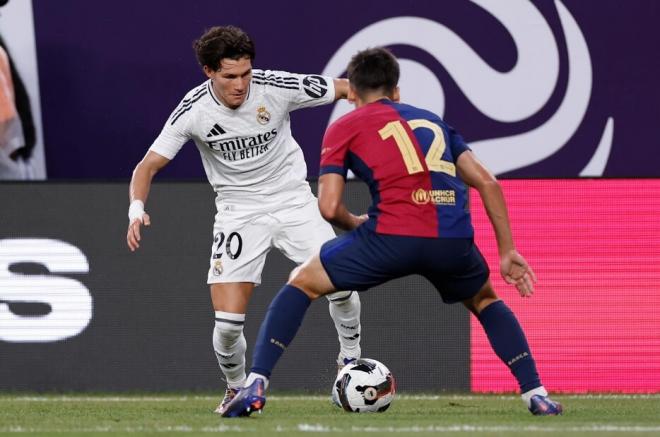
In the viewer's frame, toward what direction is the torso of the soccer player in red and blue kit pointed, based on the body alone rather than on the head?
away from the camera

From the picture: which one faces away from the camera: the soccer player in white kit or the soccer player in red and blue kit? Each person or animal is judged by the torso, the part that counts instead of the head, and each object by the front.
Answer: the soccer player in red and blue kit

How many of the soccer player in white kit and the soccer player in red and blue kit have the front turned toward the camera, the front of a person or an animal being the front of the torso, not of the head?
1

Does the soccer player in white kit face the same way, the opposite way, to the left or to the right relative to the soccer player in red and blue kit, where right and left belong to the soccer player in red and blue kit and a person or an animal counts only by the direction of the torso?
the opposite way

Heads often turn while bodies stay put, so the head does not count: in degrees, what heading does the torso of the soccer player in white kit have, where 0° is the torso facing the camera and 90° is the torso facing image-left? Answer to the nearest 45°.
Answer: approximately 0°

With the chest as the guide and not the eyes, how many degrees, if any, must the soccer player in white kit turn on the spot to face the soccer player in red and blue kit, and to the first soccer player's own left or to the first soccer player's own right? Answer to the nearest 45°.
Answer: approximately 45° to the first soccer player's own left

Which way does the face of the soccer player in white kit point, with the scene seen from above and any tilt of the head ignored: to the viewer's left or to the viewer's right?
to the viewer's right
